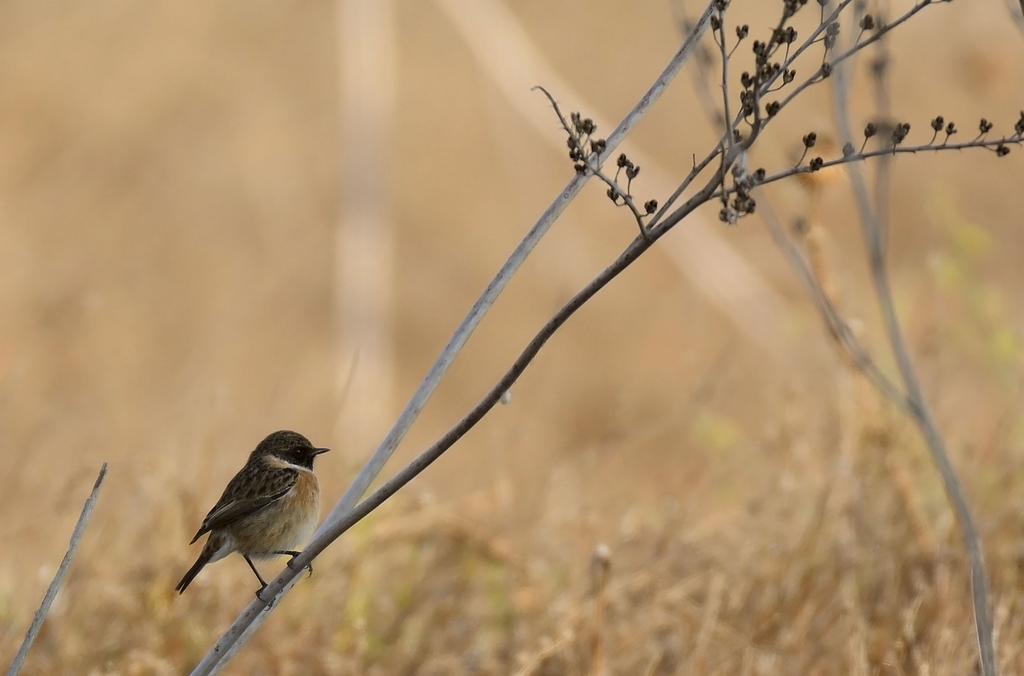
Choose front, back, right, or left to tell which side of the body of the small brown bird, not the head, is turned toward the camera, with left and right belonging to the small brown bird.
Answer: right
